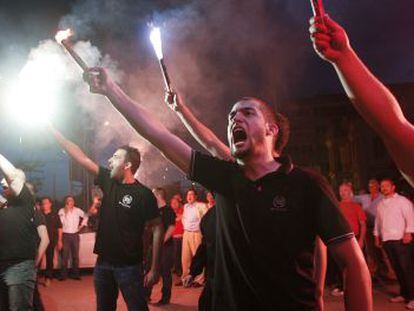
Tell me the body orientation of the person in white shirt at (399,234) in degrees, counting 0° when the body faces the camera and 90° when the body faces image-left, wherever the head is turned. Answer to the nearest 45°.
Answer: approximately 45°

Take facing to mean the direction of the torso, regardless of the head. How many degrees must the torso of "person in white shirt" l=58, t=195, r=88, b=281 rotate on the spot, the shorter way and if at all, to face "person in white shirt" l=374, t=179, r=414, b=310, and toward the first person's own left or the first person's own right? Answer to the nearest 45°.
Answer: approximately 45° to the first person's own left

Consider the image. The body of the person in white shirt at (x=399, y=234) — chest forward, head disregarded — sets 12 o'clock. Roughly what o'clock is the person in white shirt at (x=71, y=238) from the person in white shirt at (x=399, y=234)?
the person in white shirt at (x=71, y=238) is roughly at 2 o'clock from the person in white shirt at (x=399, y=234).
